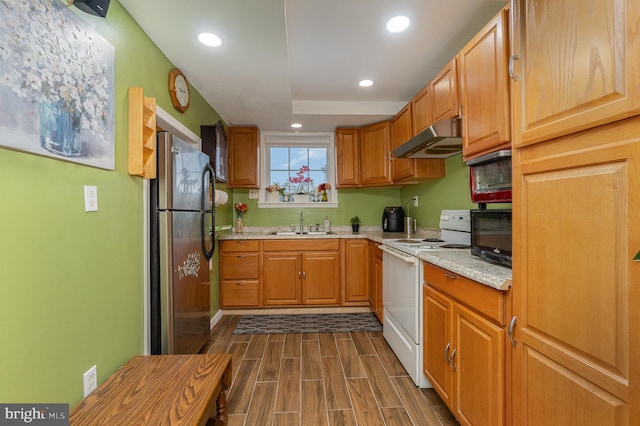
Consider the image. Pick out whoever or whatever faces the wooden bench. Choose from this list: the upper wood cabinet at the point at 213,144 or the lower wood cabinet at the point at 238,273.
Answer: the lower wood cabinet

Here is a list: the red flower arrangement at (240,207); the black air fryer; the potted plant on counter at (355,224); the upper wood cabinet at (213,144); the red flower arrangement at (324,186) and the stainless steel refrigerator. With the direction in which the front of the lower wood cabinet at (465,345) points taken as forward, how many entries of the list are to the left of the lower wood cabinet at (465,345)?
0

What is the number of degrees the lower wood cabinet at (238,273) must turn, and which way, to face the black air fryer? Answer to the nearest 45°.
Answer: approximately 90° to its left

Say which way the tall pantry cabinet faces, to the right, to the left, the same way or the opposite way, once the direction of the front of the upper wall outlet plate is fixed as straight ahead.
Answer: the opposite way

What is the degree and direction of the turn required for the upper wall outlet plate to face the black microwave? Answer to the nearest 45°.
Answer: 0° — it already faces it

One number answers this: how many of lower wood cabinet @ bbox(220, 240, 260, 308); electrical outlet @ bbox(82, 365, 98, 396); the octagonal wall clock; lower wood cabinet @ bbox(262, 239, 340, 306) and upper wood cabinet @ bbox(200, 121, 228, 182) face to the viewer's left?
0

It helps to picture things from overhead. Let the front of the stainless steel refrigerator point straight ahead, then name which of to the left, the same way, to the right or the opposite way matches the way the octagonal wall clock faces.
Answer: the same way

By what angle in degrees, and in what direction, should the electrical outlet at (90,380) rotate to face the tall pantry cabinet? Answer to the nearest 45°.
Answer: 0° — it already faces it

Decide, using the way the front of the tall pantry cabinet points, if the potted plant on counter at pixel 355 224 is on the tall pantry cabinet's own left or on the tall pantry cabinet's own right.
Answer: on the tall pantry cabinet's own right

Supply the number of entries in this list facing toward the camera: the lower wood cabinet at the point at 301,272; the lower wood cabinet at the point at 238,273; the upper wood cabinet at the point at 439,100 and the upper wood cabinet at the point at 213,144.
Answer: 2

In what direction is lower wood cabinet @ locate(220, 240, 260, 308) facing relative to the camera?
toward the camera

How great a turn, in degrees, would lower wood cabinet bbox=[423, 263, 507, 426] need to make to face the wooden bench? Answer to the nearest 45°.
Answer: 0° — it already faces it

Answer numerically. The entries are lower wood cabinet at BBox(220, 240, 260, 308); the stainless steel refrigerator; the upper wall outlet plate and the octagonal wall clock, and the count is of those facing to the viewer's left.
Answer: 0

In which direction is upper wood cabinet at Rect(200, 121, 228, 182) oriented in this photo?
to the viewer's right

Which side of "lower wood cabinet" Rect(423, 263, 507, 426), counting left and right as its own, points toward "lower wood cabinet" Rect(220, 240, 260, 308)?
right

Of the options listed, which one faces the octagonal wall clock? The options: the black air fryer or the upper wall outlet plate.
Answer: the black air fryer

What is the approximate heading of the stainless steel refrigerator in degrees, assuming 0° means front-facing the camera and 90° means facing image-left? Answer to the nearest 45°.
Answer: approximately 315°

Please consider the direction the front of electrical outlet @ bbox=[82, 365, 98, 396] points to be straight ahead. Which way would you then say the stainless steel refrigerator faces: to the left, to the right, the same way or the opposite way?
the same way
